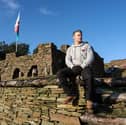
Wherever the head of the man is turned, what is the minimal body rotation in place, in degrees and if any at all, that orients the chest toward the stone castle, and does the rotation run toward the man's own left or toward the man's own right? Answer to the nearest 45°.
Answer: approximately 180°

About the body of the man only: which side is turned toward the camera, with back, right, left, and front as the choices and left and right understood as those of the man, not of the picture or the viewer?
front
